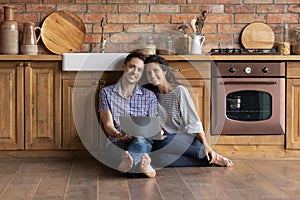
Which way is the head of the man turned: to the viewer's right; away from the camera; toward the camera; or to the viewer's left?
toward the camera

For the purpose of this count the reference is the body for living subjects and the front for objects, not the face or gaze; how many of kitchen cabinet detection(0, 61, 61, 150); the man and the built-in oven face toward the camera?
3

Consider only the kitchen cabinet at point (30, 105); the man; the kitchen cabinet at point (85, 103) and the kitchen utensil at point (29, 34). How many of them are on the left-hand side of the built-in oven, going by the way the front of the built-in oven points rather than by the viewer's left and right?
0

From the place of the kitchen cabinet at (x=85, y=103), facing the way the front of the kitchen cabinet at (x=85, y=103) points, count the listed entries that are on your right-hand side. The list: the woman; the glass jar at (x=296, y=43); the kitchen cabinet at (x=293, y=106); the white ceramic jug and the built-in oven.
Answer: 0

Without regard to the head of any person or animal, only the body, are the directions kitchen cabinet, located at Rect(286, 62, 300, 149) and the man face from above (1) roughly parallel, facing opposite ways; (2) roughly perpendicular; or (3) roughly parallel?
roughly parallel

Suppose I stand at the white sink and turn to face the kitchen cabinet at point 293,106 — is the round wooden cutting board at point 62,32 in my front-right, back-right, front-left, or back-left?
back-left

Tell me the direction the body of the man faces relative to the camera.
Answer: toward the camera

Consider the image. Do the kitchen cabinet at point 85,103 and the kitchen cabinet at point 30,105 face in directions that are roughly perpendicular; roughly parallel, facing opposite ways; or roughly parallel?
roughly parallel

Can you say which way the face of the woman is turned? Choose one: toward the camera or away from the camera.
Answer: toward the camera

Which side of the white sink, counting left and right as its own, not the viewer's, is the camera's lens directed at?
front

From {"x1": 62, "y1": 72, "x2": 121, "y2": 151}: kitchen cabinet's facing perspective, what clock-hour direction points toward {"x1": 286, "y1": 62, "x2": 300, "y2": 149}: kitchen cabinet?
{"x1": 286, "y1": 62, "x2": 300, "y2": 149}: kitchen cabinet is roughly at 9 o'clock from {"x1": 62, "y1": 72, "x2": 121, "y2": 151}: kitchen cabinet.

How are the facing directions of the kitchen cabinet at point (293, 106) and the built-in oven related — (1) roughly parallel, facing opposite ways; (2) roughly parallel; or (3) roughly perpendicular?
roughly parallel

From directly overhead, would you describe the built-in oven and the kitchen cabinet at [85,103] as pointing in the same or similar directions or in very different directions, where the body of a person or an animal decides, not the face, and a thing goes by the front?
same or similar directions

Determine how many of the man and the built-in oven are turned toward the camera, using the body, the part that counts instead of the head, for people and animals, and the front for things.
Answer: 2

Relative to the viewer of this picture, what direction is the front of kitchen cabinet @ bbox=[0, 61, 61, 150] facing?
facing the viewer

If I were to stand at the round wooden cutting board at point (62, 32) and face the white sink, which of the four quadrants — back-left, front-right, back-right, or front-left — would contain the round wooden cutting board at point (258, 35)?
front-left
